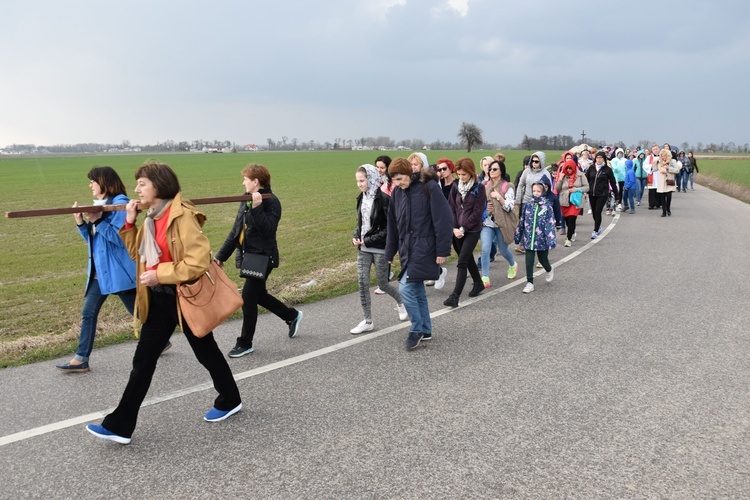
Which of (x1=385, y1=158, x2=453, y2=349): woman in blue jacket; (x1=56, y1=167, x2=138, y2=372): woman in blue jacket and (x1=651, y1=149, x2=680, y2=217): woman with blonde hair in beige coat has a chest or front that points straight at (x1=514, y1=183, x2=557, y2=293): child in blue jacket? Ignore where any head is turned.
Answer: the woman with blonde hair in beige coat

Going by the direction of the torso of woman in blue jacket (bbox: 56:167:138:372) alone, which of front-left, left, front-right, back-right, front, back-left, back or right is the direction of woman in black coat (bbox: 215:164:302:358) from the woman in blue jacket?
back

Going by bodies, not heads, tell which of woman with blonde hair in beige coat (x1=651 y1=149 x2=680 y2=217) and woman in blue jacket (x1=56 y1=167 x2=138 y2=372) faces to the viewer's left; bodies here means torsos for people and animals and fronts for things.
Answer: the woman in blue jacket

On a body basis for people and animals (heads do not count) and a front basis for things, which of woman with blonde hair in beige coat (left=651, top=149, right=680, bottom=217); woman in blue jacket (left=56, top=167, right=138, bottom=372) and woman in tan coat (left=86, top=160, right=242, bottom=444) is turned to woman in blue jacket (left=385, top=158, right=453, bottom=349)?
the woman with blonde hair in beige coat

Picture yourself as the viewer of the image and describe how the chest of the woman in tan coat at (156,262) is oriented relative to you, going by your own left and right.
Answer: facing to the left of the viewer

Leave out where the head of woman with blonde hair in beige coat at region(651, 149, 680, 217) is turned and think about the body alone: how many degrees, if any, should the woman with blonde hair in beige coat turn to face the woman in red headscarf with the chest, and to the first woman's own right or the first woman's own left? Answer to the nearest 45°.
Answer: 0° — they already face them

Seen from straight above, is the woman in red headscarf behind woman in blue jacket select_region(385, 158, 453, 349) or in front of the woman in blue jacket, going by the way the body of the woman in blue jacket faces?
behind

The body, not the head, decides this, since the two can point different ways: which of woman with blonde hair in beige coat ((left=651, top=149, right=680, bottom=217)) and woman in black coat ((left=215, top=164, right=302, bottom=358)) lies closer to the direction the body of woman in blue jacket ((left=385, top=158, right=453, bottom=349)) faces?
the woman in black coat

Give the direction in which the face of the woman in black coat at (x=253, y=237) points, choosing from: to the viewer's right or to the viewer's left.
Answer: to the viewer's left
